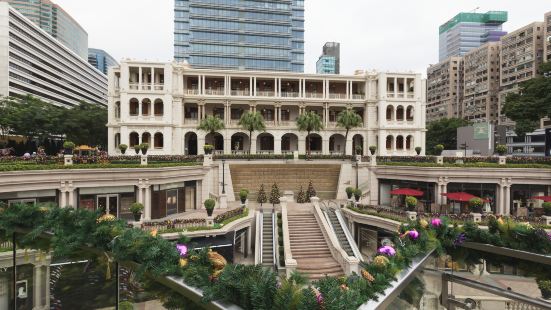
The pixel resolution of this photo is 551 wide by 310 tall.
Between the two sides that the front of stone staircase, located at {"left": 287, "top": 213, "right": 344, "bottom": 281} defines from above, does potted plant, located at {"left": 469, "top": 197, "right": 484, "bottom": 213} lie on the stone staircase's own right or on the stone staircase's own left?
on the stone staircase's own left

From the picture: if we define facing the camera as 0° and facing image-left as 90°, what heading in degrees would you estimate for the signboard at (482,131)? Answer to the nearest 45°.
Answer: approximately 0°

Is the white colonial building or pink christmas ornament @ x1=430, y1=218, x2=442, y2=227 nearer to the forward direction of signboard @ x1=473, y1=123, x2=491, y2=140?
the pink christmas ornament

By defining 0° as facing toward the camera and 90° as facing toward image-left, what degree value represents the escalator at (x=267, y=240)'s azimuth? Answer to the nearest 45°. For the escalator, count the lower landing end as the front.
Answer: approximately 0°

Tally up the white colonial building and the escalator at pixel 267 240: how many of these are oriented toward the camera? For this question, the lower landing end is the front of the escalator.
2

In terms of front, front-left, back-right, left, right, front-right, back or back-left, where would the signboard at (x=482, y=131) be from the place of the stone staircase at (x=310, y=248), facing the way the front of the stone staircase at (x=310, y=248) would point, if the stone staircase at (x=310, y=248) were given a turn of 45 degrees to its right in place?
back
